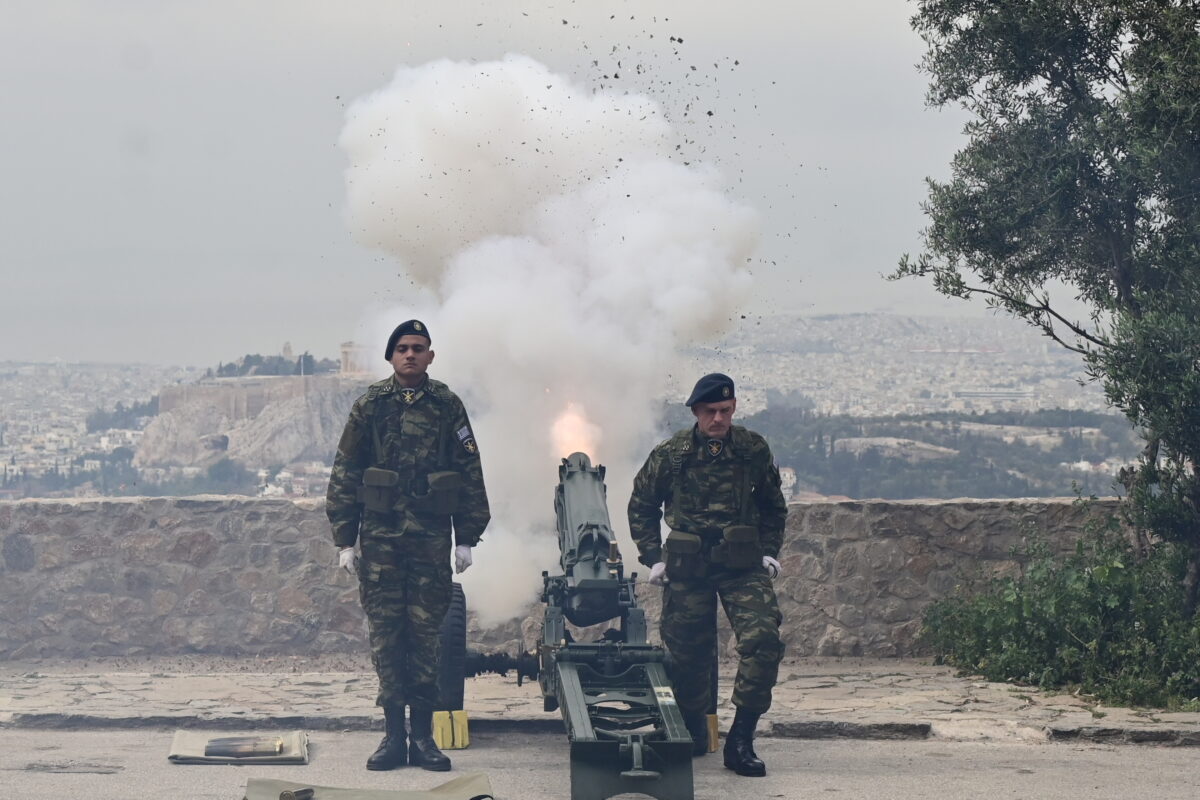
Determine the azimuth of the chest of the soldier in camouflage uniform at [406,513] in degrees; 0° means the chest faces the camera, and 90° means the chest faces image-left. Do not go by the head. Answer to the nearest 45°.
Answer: approximately 0°

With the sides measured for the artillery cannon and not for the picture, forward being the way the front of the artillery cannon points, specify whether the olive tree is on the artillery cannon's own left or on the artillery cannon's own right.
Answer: on the artillery cannon's own right

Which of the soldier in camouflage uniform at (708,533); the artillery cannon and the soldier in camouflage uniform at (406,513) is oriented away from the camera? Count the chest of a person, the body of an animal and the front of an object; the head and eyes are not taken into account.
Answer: the artillery cannon

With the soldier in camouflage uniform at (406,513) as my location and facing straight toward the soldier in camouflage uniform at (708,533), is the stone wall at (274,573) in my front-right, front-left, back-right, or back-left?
back-left

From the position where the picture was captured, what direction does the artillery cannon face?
facing away from the viewer

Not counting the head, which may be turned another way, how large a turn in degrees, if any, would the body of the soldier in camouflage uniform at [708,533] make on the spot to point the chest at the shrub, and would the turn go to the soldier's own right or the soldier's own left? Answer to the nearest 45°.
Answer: approximately 135° to the soldier's own left

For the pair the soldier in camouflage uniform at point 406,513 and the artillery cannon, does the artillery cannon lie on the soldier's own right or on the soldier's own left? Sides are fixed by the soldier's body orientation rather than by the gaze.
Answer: on the soldier's own left

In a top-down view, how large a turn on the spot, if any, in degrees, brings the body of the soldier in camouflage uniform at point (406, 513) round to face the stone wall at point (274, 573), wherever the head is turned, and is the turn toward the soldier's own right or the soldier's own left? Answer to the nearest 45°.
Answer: approximately 180°

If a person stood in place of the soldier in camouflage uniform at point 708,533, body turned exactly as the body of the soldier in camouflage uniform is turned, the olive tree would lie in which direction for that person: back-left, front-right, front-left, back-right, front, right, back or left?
back-left
